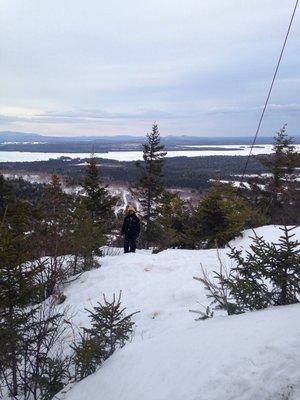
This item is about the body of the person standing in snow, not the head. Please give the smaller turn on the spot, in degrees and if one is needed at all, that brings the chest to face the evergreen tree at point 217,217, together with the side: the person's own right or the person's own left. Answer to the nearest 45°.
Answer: approximately 135° to the person's own left

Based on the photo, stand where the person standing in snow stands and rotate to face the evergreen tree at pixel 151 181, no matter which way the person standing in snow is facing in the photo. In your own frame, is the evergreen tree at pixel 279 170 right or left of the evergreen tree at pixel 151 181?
right

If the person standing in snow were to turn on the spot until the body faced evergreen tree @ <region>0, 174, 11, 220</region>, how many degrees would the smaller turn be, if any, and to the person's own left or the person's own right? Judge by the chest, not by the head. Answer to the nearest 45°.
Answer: approximately 135° to the person's own right

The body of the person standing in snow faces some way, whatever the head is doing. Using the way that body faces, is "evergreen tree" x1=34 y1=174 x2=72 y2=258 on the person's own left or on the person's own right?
on the person's own right

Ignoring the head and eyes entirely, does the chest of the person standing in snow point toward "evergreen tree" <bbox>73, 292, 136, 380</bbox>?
yes

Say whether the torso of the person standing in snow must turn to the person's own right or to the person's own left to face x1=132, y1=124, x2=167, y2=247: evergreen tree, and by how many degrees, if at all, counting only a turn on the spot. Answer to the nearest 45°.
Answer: approximately 180°

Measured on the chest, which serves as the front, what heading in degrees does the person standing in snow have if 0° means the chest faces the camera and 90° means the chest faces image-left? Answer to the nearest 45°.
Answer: approximately 0°

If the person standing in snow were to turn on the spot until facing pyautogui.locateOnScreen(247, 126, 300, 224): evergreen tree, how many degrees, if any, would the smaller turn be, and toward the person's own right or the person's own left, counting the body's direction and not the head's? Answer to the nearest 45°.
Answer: approximately 135° to the person's own left

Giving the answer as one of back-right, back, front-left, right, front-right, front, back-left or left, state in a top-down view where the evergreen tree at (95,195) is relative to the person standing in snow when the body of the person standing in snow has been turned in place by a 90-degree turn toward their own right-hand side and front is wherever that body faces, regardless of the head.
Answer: right
